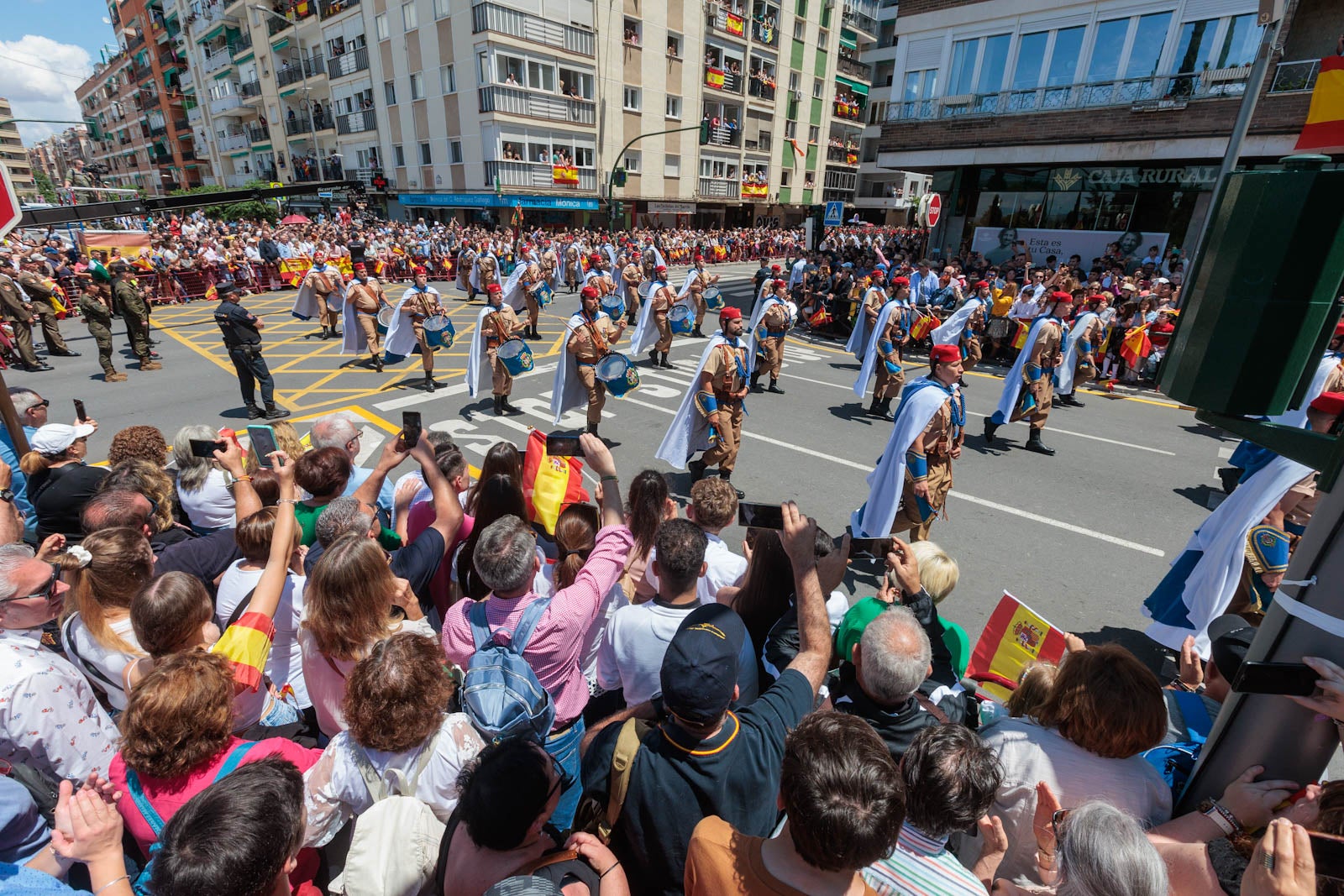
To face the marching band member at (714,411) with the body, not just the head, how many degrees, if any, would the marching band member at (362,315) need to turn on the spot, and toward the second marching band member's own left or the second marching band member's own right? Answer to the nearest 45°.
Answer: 0° — they already face them

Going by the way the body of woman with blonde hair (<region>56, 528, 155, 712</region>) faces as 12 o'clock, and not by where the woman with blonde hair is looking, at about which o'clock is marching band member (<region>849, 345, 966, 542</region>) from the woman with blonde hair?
The marching band member is roughly at 2 o'clock from the woman with blonde hair.

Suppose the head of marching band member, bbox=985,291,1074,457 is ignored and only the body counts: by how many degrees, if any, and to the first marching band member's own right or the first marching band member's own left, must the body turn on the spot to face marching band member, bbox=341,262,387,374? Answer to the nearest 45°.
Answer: approximately 180°

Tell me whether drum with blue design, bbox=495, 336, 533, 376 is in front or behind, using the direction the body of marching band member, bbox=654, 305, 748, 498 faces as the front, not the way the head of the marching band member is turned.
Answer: behind

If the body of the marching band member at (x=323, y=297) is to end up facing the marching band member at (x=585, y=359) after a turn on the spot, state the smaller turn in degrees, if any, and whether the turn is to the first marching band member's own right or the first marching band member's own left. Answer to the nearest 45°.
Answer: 0° — they already face them

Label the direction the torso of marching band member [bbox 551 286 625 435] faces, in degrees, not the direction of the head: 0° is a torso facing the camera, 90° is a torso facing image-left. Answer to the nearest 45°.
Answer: approximately 315°

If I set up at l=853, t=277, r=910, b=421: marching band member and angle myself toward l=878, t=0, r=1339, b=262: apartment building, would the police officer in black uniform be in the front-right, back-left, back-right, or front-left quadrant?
back-left

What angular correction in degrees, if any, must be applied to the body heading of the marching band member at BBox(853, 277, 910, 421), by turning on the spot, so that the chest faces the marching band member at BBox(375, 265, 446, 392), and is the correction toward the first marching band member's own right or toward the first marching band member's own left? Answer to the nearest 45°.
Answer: approximately 135° to the first marching band member's own right

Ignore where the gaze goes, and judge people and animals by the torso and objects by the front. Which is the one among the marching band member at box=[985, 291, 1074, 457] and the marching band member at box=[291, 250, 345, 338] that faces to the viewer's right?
the marching band member at box=[985, 291, 1074, 457]

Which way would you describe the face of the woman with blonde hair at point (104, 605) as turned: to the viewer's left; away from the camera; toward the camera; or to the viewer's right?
away from the camera

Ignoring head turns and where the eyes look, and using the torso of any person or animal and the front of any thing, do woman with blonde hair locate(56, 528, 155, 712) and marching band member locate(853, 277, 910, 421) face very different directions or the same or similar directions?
very different directions

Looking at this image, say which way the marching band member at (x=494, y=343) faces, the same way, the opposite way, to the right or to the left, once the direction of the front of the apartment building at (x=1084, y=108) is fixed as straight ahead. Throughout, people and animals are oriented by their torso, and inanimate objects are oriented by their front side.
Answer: to the left
